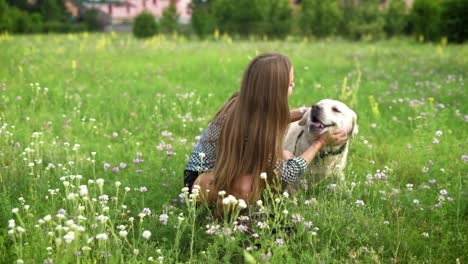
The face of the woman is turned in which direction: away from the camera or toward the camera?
away from the camera

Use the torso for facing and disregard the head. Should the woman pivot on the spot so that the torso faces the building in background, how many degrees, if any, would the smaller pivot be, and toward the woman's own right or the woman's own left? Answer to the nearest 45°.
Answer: approximately 90° to the woman's own left

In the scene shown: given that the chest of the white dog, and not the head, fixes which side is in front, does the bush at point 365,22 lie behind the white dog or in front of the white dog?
behind

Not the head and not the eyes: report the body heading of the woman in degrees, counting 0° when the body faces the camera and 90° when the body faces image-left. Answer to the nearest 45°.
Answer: approximately 270°

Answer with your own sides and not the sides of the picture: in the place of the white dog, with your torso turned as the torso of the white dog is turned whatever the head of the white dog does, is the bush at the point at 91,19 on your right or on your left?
on your right

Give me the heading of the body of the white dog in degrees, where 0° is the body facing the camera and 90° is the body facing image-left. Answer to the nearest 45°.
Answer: approximately 45°

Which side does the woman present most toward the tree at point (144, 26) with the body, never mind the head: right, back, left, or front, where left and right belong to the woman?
left

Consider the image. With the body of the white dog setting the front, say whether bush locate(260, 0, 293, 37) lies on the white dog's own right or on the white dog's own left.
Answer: on the white dog's own right

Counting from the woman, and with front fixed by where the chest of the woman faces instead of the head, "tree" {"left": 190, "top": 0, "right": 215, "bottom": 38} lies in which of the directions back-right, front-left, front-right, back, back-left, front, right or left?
left

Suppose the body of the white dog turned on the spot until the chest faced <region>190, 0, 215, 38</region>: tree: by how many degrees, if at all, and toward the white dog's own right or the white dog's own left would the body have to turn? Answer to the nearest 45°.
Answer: approximately 135° to the white dog's own right

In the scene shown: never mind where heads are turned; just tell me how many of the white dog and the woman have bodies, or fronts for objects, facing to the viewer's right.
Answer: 1
